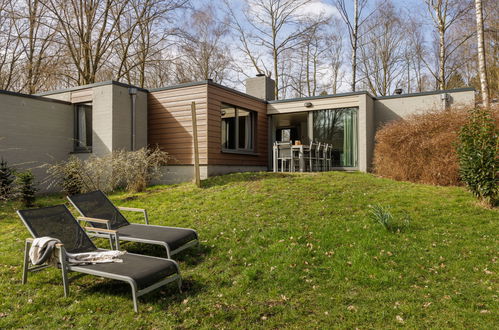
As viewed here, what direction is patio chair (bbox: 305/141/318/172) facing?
to the viewer's left

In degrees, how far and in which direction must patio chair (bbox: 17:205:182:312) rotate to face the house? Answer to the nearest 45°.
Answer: approximately 135° to its left

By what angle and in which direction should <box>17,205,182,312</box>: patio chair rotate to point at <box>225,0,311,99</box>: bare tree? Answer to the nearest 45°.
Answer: approximately 90° to its left

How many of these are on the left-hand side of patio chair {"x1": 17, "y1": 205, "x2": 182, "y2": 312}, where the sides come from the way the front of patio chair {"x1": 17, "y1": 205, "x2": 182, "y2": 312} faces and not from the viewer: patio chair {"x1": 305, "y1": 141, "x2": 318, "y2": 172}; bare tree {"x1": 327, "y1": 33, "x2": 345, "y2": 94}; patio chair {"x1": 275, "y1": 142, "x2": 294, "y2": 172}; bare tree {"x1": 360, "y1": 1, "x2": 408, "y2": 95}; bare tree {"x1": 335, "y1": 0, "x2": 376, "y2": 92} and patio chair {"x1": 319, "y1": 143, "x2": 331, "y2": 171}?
6

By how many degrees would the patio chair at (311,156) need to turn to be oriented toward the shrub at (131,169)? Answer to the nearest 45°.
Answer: approximately 45° to its left

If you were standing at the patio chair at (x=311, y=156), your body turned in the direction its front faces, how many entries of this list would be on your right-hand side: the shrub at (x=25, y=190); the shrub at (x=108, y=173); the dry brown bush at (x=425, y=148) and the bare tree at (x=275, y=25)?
1

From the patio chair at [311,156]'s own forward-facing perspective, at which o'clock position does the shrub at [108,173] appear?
The shrub is roughly at 11 o'clock from the patio chair.

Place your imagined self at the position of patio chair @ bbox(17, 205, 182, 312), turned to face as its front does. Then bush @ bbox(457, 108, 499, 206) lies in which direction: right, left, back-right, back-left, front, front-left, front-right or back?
front-left

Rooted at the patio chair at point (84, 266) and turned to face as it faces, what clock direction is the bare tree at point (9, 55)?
The bare tree is roughly at 7 o'clock from the patio chair.

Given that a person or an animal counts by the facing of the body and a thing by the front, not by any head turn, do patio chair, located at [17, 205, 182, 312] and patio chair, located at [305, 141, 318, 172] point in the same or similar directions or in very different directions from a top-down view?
very different directions

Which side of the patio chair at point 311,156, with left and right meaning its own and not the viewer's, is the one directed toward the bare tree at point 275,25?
right

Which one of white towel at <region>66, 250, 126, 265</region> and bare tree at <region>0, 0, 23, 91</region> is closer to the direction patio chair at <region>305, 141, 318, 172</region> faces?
the bare tree

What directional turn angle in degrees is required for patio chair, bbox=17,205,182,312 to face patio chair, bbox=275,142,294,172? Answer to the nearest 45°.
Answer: approximately 90° to its left

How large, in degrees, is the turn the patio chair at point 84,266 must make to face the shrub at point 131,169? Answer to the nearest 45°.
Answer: approximately 135° to its left
